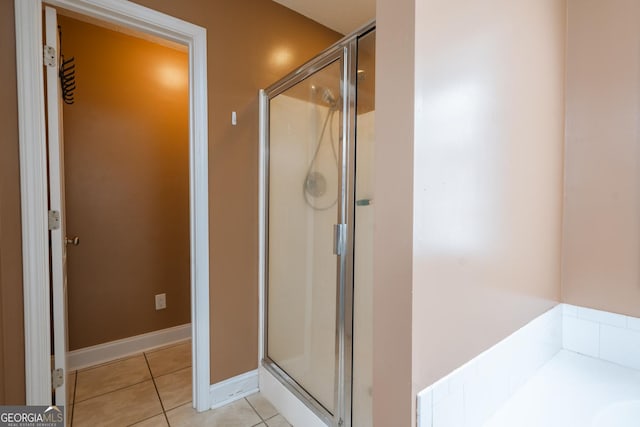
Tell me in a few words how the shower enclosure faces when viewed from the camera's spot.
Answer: facing the viewer and to the left of the viewer

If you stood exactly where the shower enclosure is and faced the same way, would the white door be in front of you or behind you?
in front
